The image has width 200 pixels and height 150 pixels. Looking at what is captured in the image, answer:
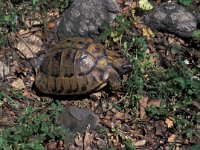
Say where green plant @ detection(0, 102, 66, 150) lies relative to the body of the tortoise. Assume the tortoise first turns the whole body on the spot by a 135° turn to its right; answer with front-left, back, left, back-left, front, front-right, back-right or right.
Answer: front

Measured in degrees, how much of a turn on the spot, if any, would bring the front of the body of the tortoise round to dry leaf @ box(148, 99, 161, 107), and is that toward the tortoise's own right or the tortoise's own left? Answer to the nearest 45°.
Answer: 0° — it already faces it

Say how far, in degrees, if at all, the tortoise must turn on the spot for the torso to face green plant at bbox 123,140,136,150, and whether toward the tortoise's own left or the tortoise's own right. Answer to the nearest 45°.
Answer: approximately 45° to the tortoise's own right

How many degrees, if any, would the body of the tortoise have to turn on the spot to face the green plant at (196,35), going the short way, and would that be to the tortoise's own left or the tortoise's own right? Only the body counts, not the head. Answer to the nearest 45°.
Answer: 0° — it already faces it

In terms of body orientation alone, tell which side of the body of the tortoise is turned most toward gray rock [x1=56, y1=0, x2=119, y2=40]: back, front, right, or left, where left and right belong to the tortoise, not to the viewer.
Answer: left

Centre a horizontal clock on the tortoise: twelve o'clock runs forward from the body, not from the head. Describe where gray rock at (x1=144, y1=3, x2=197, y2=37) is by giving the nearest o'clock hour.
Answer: The gray rock is roughly at 11 o'clock from the tortoise.

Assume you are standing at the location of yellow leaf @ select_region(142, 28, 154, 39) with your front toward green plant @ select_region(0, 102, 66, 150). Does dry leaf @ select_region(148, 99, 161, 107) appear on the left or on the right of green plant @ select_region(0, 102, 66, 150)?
left

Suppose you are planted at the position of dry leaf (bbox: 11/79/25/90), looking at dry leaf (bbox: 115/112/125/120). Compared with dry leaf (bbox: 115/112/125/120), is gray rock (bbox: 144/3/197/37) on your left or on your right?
left

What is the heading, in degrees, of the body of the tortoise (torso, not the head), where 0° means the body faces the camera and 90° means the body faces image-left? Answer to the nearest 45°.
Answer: approximately 270°
